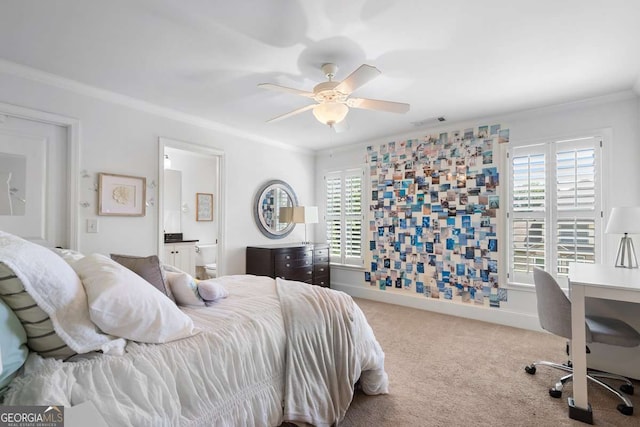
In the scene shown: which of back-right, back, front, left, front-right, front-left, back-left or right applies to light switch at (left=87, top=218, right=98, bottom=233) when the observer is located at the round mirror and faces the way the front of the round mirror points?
right

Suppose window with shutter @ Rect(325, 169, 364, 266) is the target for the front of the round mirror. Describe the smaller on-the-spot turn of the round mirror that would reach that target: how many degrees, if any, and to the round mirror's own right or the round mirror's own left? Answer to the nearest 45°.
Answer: approximately 45° to the round mirror's own left

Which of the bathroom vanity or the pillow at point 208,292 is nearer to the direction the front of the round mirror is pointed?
the pillow

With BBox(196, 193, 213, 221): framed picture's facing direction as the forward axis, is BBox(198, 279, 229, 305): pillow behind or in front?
in front

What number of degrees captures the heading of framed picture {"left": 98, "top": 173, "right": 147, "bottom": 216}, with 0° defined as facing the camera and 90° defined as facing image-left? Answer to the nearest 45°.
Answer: approximately 315°

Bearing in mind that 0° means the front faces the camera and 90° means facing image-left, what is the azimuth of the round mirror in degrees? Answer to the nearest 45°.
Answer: approximately 315°

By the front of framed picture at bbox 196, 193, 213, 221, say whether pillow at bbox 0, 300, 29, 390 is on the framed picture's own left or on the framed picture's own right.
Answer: on the framed picture's own right

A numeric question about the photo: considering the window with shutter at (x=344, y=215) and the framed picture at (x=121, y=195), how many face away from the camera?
0

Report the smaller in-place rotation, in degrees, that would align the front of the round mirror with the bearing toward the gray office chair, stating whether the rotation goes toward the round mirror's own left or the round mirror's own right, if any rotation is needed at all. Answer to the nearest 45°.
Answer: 0° — it already faces it

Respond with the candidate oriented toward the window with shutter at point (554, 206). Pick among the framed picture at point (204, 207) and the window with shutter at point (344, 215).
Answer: the framed picture

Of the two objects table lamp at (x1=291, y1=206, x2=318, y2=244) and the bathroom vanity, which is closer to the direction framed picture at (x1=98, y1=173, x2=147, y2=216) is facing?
the table lamp
